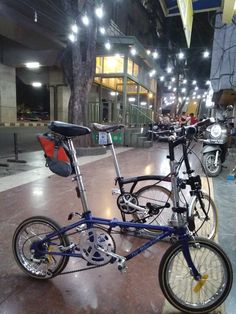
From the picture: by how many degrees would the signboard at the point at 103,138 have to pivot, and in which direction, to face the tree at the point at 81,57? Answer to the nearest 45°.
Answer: approximately 180°

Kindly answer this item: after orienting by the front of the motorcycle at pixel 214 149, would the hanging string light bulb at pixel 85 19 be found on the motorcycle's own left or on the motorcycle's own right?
on the motorcycle's own right

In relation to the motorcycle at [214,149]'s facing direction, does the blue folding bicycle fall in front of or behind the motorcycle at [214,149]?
in front

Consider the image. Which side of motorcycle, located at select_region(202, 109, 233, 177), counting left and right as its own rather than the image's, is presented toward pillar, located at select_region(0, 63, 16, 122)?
right

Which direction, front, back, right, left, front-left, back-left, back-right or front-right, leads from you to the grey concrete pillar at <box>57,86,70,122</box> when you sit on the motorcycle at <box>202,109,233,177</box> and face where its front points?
right

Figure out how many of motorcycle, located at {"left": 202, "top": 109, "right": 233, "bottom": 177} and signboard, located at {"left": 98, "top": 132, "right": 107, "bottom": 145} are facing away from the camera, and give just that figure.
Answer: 0

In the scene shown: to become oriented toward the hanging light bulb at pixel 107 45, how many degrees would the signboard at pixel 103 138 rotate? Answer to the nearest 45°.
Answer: approximately 180°

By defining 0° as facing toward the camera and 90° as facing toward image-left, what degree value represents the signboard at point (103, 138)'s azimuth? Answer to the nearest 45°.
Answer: approximately 0°

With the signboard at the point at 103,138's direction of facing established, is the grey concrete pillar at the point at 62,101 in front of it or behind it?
behind

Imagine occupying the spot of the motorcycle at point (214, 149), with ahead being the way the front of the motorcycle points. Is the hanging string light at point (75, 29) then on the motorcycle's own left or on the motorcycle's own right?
on the motorcycle's own right

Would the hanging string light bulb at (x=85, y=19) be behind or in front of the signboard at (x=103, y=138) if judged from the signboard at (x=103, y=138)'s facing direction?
behind

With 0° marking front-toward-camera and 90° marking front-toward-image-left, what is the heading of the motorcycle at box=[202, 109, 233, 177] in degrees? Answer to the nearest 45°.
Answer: approximately 45°

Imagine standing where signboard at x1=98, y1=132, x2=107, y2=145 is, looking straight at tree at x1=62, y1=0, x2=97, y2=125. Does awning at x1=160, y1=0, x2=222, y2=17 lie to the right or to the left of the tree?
right
